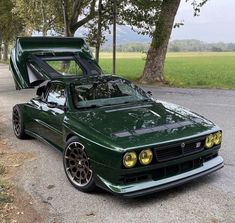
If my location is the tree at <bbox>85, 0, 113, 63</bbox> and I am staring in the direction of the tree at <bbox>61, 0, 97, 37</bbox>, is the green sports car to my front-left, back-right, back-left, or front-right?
back-left

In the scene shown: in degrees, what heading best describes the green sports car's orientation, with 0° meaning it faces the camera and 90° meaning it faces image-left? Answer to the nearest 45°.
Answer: approximately 315°

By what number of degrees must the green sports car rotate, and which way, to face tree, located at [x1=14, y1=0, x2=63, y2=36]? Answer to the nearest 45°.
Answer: approximately 135° to its left

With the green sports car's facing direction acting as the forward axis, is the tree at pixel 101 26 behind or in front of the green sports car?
behind

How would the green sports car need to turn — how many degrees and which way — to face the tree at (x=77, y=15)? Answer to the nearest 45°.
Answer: approximately 135° to its left

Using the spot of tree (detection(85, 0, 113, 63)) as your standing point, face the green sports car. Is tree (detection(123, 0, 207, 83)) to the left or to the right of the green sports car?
left

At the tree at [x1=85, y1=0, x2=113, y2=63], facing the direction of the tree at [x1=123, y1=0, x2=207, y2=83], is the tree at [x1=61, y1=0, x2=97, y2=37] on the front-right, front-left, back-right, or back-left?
back-left

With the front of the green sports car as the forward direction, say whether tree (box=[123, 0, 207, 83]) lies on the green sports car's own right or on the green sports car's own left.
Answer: on the green sports car's own left
